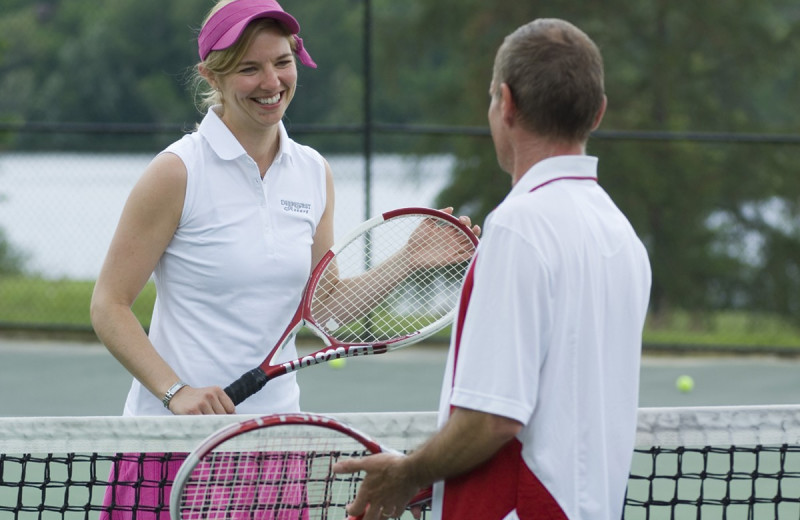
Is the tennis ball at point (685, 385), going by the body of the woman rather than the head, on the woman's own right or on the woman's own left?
on the woman's own left

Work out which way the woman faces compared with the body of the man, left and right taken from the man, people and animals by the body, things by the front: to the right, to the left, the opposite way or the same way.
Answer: the opposite way

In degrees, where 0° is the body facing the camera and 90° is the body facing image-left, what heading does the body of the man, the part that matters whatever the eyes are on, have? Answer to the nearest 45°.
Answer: approximately 135°

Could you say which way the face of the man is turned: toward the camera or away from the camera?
away from the camera

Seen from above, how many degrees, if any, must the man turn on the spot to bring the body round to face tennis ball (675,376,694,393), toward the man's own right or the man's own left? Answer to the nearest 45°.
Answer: approximately 45° to the man's own right

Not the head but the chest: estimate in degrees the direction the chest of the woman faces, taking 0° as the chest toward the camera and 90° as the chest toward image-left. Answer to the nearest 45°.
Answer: approximately 315°
